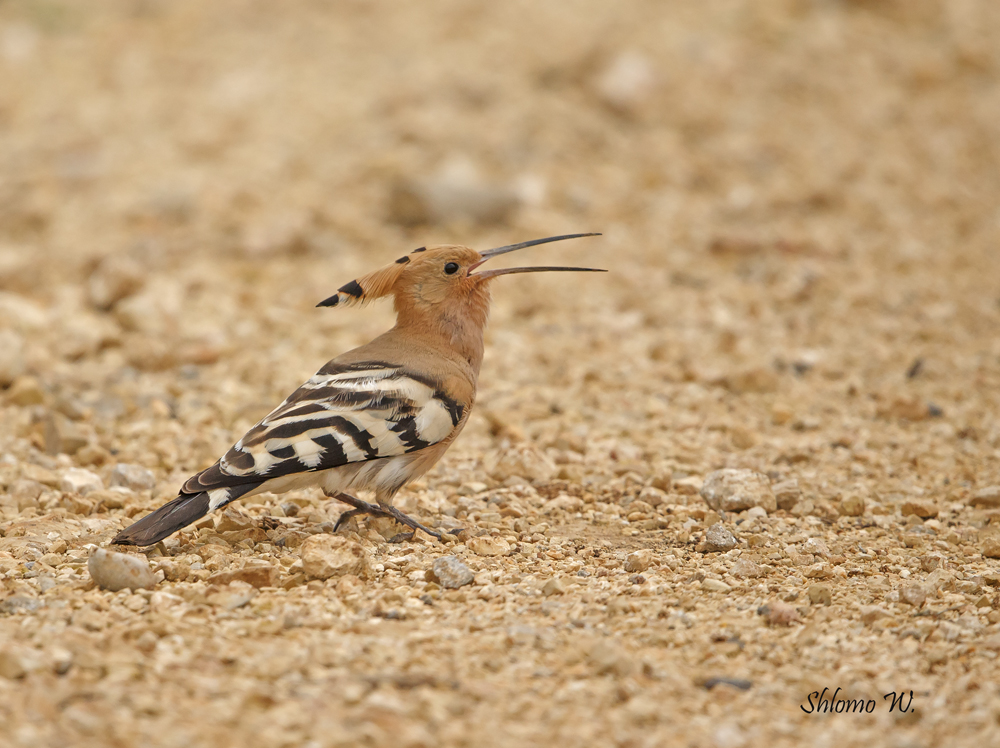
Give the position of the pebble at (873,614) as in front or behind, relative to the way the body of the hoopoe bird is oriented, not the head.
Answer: in front

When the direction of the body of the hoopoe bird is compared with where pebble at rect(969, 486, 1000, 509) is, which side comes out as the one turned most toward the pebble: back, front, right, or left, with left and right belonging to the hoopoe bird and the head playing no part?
front

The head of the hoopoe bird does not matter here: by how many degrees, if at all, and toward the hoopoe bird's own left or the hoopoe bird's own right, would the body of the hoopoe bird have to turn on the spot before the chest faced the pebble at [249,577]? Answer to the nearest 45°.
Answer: approximately 135° to the hoopoe bird's own right

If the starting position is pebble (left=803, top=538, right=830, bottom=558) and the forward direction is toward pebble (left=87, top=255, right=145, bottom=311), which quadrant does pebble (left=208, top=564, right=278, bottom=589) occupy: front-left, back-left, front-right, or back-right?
front-left

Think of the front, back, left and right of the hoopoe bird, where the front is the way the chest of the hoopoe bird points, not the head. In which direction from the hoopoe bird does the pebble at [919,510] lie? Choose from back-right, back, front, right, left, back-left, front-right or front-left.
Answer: front

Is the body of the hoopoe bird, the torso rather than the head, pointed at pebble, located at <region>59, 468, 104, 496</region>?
no

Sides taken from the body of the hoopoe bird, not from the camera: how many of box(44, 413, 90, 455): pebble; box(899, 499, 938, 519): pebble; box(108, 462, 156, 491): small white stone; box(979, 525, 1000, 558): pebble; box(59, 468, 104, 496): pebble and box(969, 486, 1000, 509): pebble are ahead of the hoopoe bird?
3

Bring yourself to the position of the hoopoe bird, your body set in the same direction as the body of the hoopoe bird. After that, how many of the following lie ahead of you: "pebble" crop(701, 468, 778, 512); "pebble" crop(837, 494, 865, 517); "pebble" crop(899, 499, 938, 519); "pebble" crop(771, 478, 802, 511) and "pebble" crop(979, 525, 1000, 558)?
5

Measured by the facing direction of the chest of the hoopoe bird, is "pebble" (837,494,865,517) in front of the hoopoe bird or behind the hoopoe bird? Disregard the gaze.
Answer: in front

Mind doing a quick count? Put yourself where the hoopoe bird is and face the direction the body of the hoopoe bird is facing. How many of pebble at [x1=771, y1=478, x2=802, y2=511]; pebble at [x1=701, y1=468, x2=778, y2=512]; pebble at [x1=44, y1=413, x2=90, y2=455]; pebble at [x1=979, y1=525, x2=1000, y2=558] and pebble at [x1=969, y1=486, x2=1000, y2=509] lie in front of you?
4

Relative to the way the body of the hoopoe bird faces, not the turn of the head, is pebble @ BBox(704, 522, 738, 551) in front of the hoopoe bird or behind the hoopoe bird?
in front

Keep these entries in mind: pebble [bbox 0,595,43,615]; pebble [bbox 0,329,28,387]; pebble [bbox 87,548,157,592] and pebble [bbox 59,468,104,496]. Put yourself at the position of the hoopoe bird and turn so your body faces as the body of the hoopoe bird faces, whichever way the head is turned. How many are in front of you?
0

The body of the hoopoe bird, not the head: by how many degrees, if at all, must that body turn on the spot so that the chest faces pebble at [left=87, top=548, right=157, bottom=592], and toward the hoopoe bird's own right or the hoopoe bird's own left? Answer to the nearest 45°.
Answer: approximately 135° to the hoopoe bird's own right

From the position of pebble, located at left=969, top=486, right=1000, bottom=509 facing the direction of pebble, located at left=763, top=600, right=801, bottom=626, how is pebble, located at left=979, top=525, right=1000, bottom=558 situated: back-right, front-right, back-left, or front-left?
front-left

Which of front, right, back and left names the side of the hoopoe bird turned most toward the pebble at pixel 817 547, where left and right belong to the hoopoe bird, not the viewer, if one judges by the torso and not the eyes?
front

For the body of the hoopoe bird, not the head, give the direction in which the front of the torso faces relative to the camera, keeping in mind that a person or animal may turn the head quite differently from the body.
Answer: to the viewer's right

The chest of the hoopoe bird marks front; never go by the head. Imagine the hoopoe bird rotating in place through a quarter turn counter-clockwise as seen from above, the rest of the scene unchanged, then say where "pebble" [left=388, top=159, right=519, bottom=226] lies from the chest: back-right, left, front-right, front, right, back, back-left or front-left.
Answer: front

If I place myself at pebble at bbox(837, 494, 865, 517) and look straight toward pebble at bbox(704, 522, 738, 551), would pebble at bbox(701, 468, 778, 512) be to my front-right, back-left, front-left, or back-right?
front-right

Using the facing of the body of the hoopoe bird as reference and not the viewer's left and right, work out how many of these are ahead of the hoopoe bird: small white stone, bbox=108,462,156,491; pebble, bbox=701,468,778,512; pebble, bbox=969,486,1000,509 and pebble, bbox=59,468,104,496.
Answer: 2

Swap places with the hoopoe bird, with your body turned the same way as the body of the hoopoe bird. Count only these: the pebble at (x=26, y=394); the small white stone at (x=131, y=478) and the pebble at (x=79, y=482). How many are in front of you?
0
